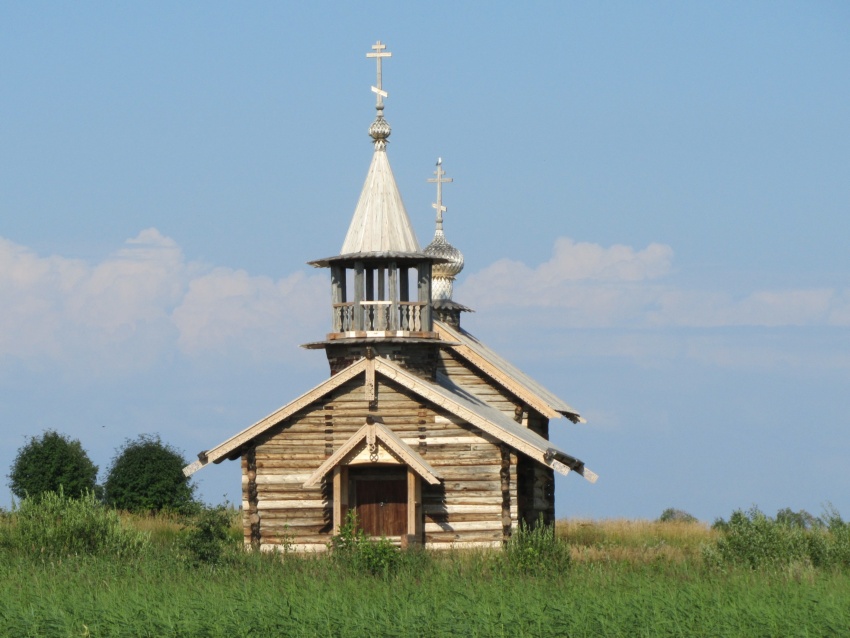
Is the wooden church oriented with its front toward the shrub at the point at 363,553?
yes

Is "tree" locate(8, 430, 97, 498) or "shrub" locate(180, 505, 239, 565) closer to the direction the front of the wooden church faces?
the shrub

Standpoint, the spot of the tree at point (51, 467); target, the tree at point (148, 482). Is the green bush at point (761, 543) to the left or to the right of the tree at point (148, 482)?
right

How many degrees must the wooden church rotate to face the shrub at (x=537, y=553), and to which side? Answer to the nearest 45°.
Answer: approximately 45° to its left

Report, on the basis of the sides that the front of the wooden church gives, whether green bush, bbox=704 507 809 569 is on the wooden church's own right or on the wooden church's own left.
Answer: on the wooden church's own left

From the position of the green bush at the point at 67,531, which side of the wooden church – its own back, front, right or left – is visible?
right

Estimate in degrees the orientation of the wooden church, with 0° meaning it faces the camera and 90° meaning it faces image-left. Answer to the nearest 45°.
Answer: approximately 0°
